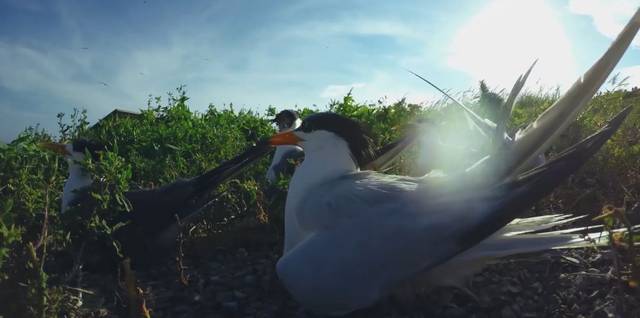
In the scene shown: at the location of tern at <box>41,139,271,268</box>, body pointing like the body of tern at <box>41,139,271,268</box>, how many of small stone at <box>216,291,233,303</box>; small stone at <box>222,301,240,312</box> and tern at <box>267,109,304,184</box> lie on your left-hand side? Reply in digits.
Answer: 2

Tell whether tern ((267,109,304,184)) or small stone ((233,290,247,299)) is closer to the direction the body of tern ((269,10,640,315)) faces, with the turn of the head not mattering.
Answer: the small stone

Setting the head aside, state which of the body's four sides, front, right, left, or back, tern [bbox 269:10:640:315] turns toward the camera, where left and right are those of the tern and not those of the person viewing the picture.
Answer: left

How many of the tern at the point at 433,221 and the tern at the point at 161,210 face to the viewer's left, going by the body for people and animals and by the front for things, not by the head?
2

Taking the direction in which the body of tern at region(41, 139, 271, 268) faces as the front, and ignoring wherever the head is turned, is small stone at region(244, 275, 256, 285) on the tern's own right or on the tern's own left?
on the tern's own left

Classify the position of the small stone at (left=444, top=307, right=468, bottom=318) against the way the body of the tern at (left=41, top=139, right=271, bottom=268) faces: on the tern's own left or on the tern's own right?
on the tern's own left

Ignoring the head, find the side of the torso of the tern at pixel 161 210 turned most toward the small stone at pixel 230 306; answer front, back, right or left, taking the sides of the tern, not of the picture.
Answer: left

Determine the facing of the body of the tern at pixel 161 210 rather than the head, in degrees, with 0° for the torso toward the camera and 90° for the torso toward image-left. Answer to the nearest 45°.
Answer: approximately 90°

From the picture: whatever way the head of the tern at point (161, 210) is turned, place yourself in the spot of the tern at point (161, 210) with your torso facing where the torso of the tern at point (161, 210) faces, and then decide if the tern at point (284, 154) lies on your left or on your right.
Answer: on your right

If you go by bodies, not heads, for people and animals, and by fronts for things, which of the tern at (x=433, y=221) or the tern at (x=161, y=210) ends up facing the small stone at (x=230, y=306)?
the tern at (x=433, y=221)

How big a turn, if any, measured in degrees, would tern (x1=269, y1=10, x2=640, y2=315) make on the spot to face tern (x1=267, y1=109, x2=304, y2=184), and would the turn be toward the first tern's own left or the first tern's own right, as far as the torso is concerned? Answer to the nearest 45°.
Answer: approximately 45° to the first tern's own right

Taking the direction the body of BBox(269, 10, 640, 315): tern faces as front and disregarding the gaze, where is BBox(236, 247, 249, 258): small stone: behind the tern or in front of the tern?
in front

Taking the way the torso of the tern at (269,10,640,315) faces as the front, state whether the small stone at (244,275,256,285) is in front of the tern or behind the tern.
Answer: in front
